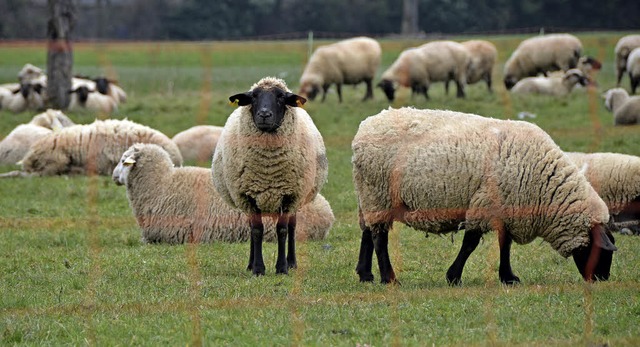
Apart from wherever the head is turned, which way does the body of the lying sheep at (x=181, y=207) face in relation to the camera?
to the viewer's left

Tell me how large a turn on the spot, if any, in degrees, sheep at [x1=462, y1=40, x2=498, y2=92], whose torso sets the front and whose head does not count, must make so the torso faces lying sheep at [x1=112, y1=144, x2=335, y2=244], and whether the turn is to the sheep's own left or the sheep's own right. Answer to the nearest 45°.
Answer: approximately 90° to the sheep's own left

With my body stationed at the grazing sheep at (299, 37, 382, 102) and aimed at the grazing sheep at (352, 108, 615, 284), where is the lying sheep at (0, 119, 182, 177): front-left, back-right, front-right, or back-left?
front-right

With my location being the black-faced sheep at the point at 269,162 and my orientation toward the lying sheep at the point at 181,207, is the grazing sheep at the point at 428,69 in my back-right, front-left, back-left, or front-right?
front-right

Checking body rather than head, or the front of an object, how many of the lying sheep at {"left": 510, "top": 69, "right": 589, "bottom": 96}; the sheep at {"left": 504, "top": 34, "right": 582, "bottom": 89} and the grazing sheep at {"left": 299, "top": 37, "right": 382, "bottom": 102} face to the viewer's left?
2

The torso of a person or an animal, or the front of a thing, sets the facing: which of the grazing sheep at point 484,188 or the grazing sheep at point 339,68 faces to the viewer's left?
the grazing sheep at point 339,68

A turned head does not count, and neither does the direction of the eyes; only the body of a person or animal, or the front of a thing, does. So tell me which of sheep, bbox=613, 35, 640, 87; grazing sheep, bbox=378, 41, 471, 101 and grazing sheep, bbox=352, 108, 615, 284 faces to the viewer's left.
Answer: grazing sheep, bbox=378, 41, 471, 101

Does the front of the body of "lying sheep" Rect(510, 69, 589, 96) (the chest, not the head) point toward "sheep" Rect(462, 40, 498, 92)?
no

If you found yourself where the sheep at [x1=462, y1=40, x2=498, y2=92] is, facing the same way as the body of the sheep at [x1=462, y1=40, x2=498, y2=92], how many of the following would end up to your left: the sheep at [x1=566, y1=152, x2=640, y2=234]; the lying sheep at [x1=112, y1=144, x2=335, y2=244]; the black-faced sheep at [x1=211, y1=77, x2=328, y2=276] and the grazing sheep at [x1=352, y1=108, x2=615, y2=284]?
4

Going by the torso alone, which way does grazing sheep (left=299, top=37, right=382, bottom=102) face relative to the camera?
to the viewer's left

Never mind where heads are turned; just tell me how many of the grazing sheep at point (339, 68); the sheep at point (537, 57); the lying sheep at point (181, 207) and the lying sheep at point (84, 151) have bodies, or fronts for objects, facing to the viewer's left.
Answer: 3

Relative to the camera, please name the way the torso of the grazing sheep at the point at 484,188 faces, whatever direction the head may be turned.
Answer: to the viewer's right

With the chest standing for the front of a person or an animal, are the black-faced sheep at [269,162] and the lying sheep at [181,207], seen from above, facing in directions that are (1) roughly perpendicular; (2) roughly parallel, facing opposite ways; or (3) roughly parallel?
roughly perpendicular

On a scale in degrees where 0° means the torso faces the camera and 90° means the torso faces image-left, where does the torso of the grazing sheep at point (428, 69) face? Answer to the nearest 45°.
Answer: approximately 90°

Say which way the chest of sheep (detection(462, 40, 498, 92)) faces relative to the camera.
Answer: to the viewer's left

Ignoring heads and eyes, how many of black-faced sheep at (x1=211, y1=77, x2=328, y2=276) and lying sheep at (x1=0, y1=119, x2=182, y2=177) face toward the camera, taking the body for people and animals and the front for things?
1

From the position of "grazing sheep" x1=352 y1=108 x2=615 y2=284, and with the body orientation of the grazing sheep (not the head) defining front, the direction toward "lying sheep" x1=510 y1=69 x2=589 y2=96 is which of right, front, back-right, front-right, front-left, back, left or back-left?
left

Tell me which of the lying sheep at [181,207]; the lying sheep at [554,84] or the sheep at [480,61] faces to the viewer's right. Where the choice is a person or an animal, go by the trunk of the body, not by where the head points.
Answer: the lying sheep at [554,84]

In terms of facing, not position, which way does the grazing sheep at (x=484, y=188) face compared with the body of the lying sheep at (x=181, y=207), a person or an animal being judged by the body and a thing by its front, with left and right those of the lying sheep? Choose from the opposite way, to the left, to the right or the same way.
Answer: the opposite way
